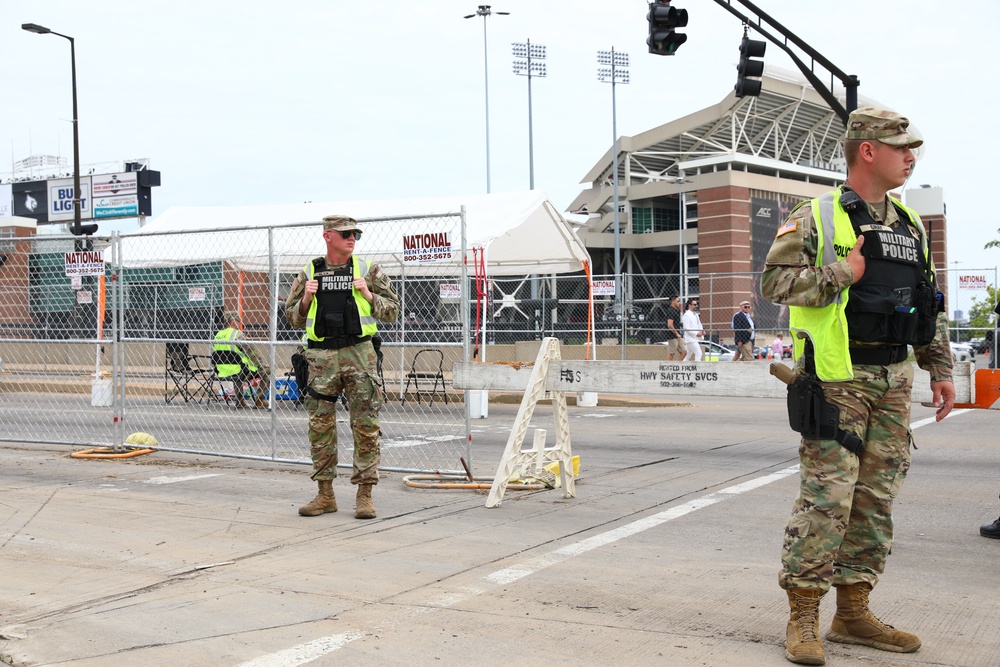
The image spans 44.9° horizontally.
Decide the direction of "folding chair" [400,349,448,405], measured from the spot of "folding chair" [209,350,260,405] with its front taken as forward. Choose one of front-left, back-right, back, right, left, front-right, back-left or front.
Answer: front-right

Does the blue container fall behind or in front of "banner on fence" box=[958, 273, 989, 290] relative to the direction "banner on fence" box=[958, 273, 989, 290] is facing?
in front

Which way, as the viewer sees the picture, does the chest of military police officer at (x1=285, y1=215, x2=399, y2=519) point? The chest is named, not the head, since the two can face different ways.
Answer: toward the camera

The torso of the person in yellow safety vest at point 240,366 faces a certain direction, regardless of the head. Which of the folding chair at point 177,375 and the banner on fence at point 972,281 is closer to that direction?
the banner on fence

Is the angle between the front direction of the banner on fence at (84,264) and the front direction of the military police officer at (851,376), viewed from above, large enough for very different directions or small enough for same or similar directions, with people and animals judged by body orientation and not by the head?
same or similar directions

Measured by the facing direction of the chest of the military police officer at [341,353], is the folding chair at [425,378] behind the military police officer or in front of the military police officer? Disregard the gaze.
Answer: behind

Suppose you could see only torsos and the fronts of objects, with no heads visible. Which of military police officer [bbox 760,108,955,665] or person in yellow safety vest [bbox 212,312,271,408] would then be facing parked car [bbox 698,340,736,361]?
the person in yellow safety vest

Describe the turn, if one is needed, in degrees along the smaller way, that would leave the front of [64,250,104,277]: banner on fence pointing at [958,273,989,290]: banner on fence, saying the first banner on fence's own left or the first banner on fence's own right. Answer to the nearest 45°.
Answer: approximately 90° to the first banner on fence's own left

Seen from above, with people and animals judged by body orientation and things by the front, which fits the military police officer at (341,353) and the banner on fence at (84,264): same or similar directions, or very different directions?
same or similar directions

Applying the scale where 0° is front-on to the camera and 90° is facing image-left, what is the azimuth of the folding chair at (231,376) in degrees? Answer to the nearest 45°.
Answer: approximately 225°

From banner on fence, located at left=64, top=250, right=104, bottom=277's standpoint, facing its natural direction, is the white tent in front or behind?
behind

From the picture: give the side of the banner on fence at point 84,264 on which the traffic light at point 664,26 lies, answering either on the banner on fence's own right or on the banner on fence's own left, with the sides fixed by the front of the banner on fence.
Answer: on the banner on fence's own left

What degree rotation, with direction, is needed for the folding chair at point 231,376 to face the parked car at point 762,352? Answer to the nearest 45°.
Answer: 0° — it already faces it

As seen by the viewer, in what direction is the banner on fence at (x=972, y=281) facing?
toward the camera

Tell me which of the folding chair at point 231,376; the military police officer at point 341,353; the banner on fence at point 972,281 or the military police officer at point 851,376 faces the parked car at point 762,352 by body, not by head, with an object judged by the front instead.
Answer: the folding chair
